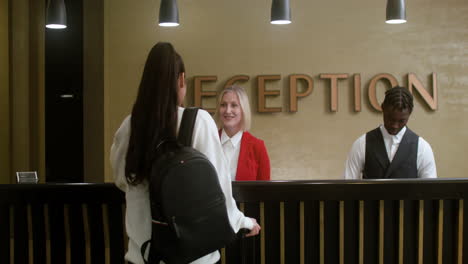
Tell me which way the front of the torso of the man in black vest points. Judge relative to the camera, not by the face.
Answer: toward the camera

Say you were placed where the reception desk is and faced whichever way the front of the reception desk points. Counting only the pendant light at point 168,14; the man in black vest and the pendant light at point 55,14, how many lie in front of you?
0

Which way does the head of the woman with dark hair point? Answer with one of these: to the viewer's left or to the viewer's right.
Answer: to the viewer's right

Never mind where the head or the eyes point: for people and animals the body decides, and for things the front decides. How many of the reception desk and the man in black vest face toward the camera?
2

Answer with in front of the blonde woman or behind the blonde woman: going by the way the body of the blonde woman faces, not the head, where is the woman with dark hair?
in front

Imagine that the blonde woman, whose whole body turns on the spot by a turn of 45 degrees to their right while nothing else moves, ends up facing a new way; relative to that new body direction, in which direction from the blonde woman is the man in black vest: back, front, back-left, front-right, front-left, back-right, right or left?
back

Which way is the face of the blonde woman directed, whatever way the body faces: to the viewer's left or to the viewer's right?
to the viewer's left

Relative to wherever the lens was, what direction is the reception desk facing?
facing the viewer

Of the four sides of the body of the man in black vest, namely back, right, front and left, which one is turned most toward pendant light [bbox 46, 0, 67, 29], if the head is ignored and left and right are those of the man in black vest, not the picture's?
right

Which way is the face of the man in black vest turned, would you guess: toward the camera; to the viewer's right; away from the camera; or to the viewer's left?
toward the camera

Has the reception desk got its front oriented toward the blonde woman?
no

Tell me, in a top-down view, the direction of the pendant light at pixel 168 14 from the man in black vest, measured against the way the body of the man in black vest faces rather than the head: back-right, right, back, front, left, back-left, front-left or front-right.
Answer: right

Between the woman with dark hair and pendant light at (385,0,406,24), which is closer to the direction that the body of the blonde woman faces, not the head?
the woman with dark hair
